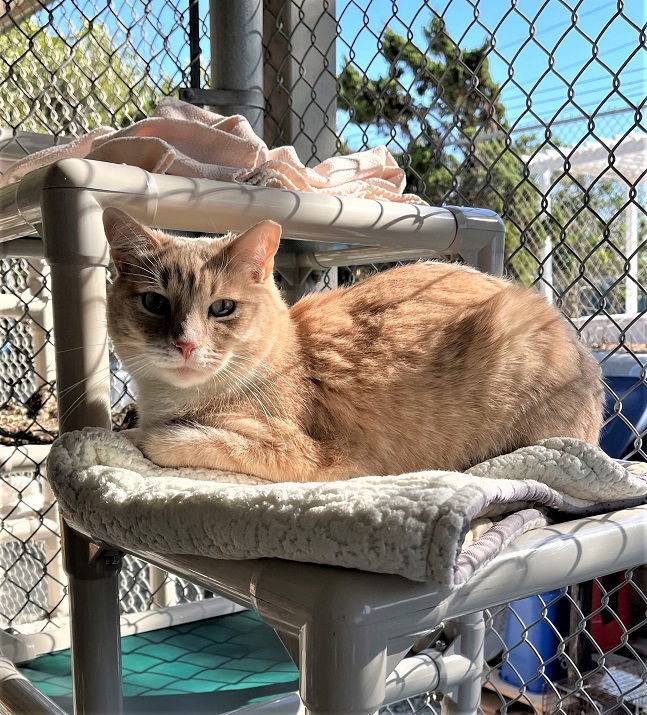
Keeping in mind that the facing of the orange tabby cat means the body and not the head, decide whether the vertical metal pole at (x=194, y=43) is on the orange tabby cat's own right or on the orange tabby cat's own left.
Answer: on the orange tabby cat's own right

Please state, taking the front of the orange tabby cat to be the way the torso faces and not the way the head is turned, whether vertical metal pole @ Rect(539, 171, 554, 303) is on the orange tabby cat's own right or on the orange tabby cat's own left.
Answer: on the orange tabby cat's own right

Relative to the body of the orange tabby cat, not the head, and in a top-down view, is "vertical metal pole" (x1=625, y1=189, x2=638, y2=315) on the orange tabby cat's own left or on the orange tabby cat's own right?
on the orange tabby cat's own right

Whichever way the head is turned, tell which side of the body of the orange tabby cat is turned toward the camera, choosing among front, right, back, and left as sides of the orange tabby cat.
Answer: left

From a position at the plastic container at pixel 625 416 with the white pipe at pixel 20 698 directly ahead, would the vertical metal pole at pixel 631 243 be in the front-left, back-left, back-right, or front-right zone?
back-right

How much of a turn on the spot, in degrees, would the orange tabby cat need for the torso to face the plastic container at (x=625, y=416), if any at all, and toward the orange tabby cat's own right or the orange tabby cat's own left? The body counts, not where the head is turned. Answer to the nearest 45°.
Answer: approximately 135° to the orange tabby cat's own right

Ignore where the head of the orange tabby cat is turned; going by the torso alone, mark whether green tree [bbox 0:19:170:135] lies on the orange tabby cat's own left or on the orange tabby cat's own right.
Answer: on the orange tabby cat's own right

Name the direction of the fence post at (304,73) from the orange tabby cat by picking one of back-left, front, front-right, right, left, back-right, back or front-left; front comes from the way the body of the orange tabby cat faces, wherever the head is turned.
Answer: right

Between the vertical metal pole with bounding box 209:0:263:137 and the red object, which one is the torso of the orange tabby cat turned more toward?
the vertical metal pole
